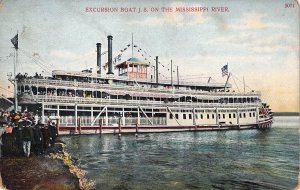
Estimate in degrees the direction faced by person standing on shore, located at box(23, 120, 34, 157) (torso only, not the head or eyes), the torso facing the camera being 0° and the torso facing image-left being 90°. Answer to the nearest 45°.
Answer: approximately 180°
